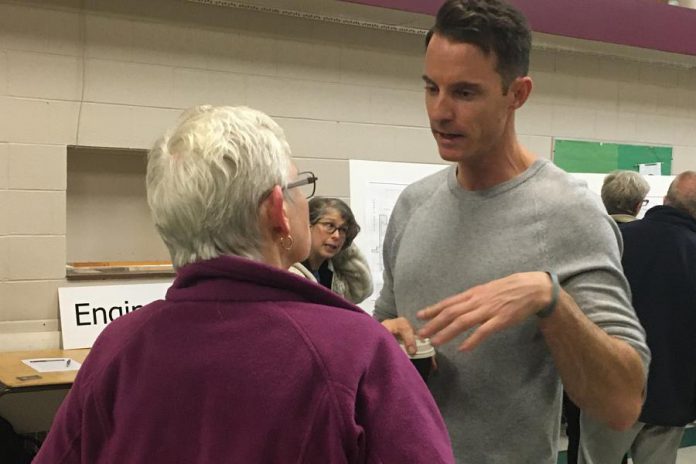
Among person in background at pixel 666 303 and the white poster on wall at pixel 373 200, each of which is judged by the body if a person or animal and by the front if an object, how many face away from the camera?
1

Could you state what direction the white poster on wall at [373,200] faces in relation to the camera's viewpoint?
facing the viewer

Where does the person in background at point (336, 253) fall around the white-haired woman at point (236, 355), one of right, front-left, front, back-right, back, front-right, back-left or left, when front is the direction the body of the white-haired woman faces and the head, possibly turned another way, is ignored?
front-left

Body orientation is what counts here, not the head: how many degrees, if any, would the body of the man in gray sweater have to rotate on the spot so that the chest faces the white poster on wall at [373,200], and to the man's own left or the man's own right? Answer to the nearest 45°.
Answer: approximately 135° to the man's own right

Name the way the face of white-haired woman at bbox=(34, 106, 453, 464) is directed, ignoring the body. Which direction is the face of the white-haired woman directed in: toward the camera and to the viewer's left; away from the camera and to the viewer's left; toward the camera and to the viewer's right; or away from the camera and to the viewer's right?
away from the camera and to the viewer's right

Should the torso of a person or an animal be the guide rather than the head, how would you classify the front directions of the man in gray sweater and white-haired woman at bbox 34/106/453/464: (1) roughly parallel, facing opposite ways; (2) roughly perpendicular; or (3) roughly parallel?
roughly parallel, facing opposite ways

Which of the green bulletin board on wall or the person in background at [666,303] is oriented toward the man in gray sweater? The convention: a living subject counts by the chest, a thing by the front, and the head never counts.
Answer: the green bulletin board on wall

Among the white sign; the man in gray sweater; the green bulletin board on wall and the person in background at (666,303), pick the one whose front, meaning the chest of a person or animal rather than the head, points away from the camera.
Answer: the person in background

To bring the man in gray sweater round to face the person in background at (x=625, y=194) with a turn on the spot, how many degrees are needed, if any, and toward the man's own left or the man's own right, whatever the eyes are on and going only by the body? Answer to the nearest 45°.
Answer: approximately 135° to the man's own right

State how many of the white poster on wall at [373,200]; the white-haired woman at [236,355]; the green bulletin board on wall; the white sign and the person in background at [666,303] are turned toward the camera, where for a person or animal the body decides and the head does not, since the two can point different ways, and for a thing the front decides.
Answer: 3

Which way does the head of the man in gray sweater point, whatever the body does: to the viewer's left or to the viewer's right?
to the viewer's left

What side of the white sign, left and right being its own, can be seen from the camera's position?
front

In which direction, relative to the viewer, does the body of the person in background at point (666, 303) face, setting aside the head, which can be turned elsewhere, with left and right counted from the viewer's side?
facing away from the viewer

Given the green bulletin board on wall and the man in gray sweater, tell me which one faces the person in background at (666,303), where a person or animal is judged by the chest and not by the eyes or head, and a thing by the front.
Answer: the green bulletin board on wall
